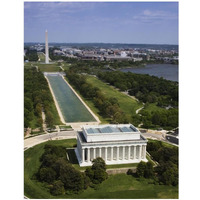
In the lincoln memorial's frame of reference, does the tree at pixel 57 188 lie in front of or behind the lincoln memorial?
behind

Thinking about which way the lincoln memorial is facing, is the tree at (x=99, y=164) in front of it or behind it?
behind

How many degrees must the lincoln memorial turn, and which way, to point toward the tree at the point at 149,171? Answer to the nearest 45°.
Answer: approximately 135° to its right

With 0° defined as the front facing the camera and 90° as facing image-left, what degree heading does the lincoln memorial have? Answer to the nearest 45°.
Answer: approximately 180°

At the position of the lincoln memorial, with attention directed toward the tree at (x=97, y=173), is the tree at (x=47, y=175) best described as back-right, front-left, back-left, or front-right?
front-right

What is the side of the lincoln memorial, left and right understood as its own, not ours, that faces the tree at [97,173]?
back

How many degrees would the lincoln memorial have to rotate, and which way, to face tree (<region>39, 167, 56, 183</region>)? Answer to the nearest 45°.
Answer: approximately 135° to its left
